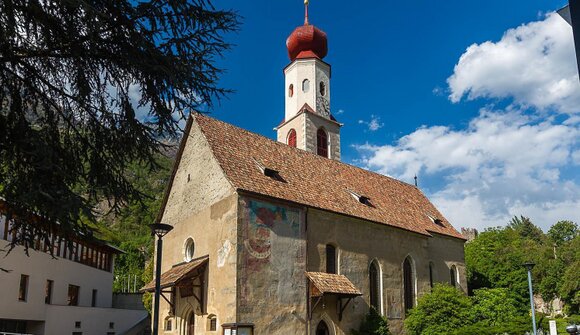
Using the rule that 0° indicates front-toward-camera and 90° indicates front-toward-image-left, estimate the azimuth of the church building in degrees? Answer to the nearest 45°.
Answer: approximately 45°

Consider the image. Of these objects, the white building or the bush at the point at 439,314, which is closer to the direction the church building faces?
the white building

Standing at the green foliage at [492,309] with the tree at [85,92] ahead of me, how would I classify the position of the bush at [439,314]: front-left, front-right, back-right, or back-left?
front-right

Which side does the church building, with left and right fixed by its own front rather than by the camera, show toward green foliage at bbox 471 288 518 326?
back

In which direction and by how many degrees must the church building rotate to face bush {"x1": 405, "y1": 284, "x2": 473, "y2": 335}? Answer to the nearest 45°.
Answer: approximately 135° to its left

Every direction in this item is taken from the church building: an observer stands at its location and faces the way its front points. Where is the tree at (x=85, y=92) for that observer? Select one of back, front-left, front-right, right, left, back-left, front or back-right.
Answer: front-left

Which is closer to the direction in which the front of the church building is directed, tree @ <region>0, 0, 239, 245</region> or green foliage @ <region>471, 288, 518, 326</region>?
the tree
